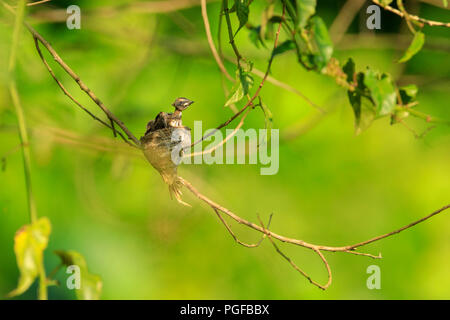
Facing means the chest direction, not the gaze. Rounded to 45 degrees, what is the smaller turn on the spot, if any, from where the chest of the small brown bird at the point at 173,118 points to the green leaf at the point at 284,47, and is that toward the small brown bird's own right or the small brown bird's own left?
0° — it already faces it
